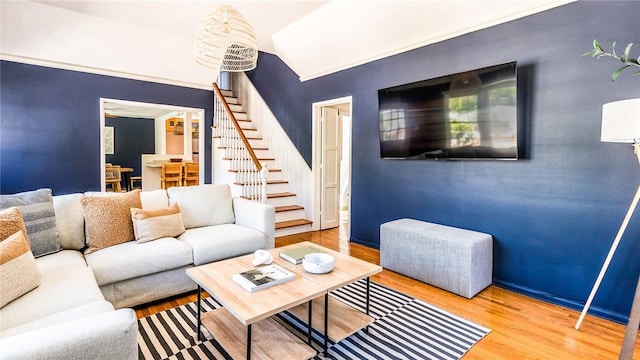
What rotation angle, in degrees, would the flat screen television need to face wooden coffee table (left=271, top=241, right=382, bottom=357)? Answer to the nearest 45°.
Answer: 0° — it already faces it

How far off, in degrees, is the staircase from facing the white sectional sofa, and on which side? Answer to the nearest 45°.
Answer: approximately 45° to its right

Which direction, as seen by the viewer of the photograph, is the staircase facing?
facing the viewer and to the right of the viewer

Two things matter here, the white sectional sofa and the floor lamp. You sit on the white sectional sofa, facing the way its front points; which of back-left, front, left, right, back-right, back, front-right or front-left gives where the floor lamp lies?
front

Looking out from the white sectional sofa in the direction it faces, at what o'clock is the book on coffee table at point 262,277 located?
The book on coffee table is roughly at 12 o'clock from the white sectional sofa.

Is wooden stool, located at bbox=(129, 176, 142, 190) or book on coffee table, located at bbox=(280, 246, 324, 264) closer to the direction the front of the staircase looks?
the book on coffee table

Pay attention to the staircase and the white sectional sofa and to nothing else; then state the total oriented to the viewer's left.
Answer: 0

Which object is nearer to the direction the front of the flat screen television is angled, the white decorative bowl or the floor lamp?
the white decorative bowl

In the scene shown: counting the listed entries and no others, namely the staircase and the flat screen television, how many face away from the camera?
0

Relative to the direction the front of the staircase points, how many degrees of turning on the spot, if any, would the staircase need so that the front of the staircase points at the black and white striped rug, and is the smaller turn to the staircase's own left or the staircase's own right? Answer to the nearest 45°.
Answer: approximately 45° to the staircase's own right

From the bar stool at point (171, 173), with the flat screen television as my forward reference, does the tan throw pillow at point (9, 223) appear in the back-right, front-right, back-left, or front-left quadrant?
front-right

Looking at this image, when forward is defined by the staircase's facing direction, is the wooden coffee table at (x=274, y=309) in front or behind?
in front

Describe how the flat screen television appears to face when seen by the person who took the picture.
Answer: facing the viewer and to the left of the viewer

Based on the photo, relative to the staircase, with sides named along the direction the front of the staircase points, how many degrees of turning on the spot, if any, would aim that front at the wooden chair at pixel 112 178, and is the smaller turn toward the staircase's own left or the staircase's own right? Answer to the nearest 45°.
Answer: approximately 180°

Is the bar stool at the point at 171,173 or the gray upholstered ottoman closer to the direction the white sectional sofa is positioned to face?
the gray upholstered ottoman
